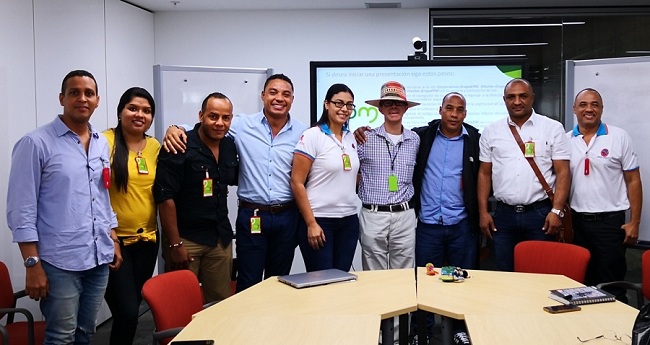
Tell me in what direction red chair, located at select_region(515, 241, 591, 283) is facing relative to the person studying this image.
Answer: facing the viewer

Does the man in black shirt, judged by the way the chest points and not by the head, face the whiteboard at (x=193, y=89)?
no

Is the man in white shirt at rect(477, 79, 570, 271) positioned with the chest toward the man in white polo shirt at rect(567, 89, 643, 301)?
no

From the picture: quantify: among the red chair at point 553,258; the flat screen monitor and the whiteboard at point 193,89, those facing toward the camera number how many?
3

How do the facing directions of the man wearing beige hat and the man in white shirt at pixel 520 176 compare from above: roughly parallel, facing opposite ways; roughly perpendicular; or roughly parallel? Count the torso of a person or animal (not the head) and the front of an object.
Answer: roughly parallel

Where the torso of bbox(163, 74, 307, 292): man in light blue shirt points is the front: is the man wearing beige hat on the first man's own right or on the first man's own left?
on the first man's own left

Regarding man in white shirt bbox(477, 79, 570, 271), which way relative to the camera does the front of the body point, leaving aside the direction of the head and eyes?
toward the camera

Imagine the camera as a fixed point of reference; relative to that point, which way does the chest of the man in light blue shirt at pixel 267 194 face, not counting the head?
toward the camera

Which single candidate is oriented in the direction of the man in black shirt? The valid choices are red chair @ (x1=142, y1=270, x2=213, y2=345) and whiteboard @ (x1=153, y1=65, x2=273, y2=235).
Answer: the whiteboard

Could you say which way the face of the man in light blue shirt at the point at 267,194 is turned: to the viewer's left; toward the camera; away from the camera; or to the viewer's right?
toward the camera

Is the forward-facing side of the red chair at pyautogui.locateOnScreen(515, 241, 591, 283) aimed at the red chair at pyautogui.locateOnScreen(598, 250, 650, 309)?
no

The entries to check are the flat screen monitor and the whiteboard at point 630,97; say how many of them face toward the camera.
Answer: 2

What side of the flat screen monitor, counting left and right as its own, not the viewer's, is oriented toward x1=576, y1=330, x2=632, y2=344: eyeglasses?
front

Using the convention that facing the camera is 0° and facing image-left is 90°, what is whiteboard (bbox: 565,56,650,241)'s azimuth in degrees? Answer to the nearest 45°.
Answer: approximately 0°

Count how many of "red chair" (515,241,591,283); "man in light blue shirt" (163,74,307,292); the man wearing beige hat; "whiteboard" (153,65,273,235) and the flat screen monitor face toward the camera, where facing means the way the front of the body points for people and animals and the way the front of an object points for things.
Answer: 5

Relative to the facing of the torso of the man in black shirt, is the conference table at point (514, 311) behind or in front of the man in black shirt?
in front

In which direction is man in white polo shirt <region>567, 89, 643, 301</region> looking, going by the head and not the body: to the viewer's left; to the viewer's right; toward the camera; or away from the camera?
toward the camera

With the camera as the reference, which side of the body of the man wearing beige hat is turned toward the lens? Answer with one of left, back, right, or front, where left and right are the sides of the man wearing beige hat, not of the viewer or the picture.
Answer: front

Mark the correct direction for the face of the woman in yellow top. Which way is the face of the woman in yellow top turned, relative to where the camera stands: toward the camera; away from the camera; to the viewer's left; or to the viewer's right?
toward the camera

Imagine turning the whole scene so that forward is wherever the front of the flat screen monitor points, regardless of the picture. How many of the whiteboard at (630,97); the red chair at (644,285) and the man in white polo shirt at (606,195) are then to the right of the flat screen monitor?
0
